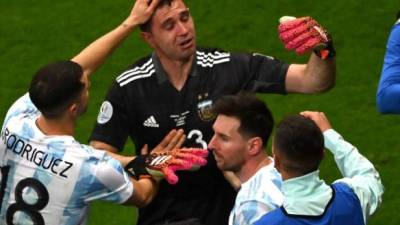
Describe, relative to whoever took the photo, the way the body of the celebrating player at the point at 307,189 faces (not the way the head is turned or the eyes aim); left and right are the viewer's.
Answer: facing away from the viewer

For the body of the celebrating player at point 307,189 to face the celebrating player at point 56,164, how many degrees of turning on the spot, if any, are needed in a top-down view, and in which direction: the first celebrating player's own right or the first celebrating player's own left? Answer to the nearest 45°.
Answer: approximately 90° to the first celebrating player's own left

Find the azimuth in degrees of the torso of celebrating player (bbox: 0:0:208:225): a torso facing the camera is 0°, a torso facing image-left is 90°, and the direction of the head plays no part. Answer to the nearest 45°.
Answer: approximately 225°

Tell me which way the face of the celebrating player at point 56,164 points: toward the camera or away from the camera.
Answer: away from the camera

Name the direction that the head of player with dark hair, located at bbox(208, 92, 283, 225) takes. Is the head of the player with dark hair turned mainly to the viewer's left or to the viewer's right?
to the viewer's left
